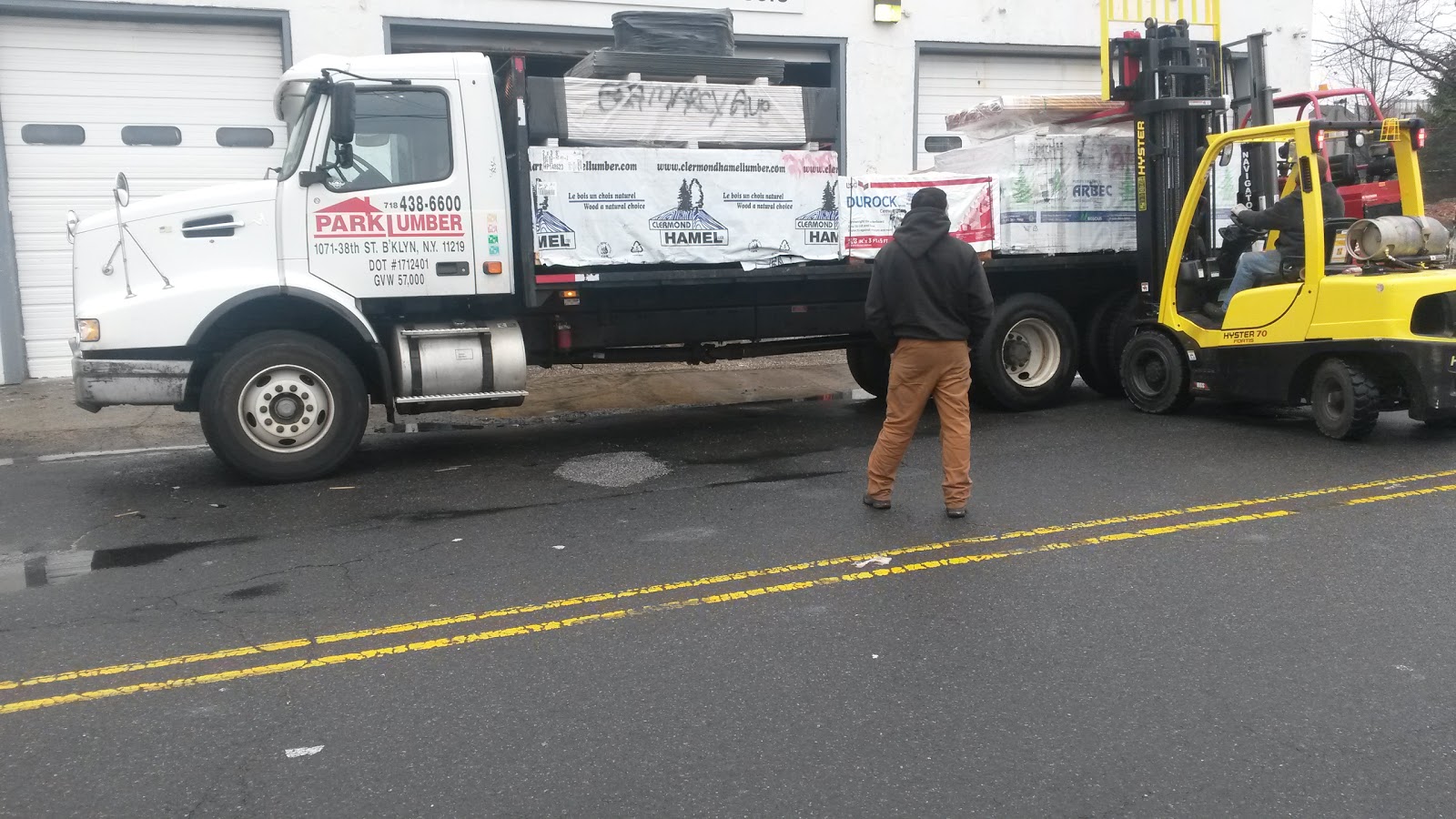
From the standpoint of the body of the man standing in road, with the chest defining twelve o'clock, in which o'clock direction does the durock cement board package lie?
The durock cement board package is roughly at 12 o'clock from the man standing in road.

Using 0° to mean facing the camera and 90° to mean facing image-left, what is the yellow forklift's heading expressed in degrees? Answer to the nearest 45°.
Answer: approximately 135°

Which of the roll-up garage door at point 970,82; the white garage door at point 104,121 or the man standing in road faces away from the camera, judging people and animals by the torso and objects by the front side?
the man standing in road

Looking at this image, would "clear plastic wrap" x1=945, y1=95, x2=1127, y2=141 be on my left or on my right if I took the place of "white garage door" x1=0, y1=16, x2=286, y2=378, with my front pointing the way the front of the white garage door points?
on my left

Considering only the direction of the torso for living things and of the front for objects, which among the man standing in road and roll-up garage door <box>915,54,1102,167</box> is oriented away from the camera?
the man standing in road

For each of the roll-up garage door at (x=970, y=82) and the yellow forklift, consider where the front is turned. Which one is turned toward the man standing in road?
the roll-up garage door

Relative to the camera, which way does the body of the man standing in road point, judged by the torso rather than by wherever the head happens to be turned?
away from the camera

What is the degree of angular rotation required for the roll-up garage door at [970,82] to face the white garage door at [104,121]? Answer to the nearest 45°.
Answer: approximately 45° to its right

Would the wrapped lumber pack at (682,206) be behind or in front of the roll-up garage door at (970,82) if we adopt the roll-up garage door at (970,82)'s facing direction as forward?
in front

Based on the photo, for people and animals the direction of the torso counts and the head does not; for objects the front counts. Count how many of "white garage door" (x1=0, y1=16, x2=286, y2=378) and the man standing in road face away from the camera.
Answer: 1

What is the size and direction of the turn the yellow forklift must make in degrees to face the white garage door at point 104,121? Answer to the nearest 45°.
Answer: approximately 45° to its left
